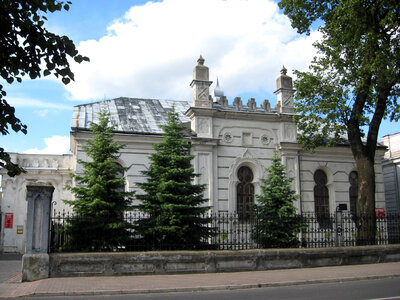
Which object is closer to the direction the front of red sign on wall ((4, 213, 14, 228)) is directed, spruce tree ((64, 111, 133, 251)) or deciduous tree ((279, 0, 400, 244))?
the spruce tree

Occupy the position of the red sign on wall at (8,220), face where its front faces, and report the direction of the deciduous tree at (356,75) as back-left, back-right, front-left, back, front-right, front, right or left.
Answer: front-left

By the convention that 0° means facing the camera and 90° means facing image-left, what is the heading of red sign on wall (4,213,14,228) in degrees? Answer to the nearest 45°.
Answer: approximately 0°

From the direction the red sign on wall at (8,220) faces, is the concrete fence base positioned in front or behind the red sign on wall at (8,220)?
in front
